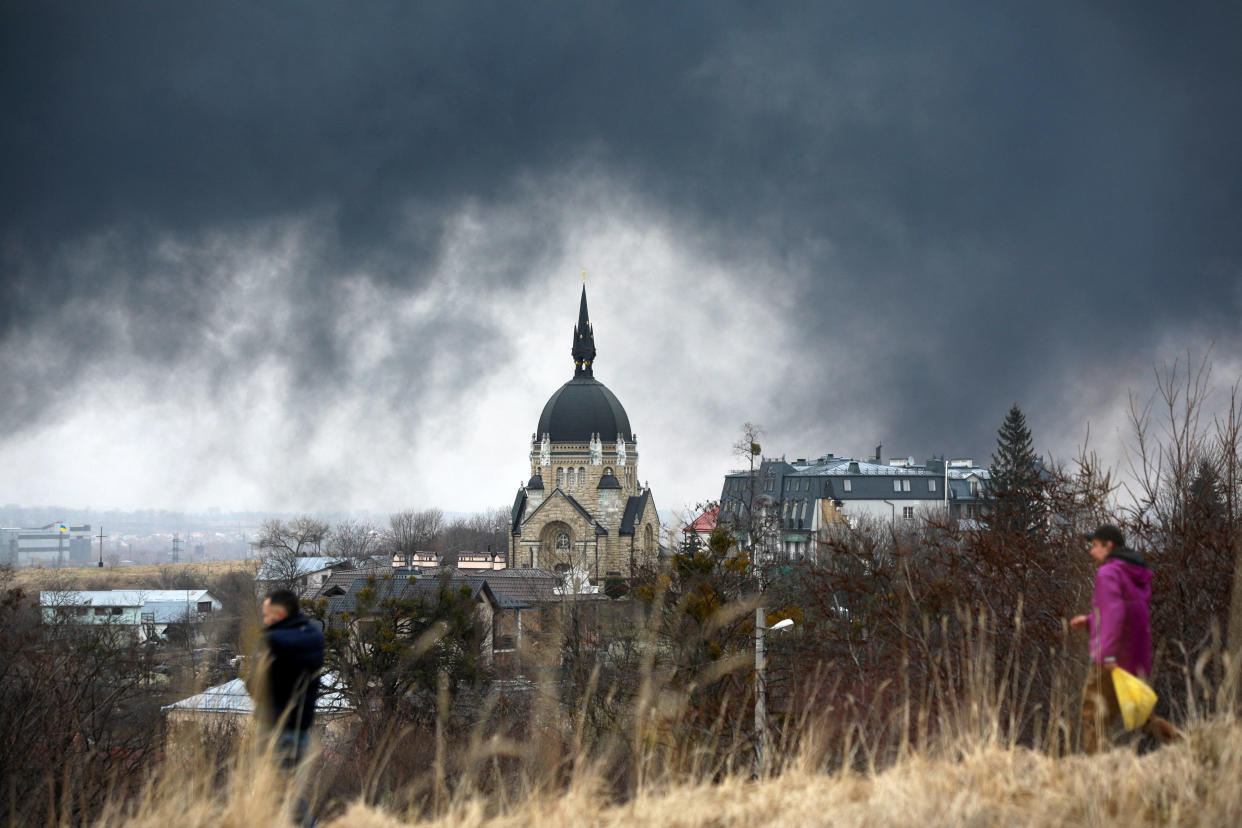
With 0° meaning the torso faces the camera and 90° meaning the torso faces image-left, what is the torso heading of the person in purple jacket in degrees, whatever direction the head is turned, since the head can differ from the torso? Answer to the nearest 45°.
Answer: approximately 90°

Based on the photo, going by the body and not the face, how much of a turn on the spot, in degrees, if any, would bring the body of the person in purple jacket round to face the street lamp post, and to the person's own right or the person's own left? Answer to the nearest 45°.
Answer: approximately 45° to the person's own right
